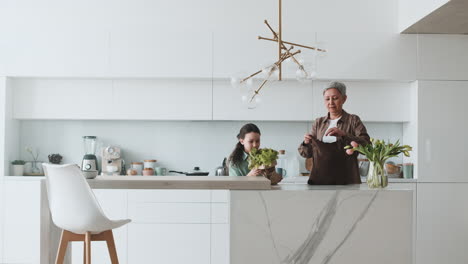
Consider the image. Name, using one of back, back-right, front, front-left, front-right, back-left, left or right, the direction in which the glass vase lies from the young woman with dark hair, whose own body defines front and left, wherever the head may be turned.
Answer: front

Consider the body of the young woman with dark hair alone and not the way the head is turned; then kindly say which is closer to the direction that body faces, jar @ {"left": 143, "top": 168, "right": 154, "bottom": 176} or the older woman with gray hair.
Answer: the older woman with gray hair

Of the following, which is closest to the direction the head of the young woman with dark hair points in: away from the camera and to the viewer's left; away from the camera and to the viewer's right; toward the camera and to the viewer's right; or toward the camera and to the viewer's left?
toward the camera and to the viewer's right

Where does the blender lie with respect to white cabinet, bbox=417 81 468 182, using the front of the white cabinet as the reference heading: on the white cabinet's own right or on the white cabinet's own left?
on the white cabinet's own right

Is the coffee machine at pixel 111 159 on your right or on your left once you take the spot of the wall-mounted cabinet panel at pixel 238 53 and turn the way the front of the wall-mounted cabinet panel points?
on your right

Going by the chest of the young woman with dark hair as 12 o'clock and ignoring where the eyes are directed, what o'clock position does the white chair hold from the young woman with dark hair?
The white chair is roughly at 3 o'clock from the young woman with dark hair.

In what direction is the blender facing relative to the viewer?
toward the camera

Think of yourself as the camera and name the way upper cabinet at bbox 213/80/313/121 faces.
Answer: facing the viewer

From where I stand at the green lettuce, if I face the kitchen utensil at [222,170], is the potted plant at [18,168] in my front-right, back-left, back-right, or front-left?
front-left

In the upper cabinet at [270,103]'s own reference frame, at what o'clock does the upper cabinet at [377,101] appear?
the upper cabinet at [377,101] is roughly at 9 o'clock from the upper cabinet at [270,103].

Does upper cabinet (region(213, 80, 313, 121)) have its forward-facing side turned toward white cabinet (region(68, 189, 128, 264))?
no

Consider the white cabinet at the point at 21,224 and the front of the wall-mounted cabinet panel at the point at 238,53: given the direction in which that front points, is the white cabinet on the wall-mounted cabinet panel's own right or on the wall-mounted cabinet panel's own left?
on the wall-mounted cabinet panel's own right

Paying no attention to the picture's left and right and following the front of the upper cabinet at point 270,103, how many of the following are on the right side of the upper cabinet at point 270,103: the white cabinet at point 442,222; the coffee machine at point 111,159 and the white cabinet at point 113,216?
2

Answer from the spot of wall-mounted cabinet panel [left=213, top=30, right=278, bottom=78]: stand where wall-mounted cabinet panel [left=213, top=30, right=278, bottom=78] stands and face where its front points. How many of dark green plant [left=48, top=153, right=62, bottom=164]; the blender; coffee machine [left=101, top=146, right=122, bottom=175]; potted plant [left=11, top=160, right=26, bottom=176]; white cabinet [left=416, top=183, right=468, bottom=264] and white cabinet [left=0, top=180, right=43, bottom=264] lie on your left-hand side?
1

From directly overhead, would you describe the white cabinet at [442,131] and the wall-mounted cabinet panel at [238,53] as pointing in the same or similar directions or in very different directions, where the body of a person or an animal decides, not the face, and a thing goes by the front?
same or similar directions

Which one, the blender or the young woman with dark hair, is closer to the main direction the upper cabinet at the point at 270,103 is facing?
the young woman with dark hair

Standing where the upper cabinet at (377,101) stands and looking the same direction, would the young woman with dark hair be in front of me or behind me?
in front

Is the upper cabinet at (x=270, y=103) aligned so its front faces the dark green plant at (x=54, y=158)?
no

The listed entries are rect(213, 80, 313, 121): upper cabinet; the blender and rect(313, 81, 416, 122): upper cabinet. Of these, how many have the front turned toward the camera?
3
